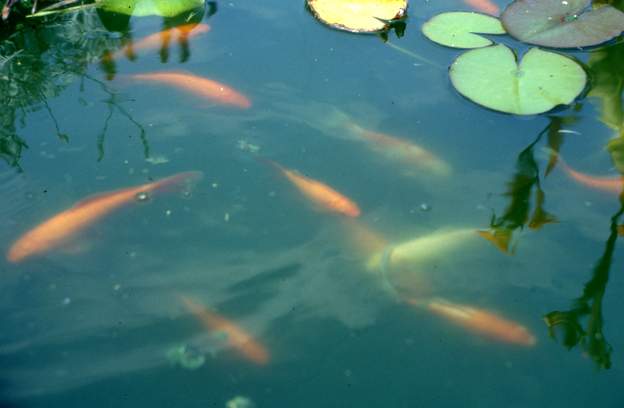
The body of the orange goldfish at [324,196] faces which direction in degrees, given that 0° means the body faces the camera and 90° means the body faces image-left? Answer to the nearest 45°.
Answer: approximately 315°

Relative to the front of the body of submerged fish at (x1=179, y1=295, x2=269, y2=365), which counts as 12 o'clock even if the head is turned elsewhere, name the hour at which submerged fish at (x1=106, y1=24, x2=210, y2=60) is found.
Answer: submerged fish at (x1=106, y1=24, x2=210, y2=60) is roughly at 7 o'clock from submerged fish at (x1=179, y1=295, x2=269, y2=365).

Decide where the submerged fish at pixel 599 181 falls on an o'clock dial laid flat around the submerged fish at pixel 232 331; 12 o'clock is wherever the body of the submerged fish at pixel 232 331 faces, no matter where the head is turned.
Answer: the submerged fish at pixel 599 181 is roughly at 10 o'clock from the submerged fish at pixel 232 331.

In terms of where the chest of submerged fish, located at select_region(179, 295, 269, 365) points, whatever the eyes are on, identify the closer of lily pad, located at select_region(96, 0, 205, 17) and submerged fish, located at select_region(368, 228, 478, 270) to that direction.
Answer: the submerged fish

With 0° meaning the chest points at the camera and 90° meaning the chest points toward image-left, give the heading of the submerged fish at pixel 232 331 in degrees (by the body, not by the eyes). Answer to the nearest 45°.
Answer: approximately 315°

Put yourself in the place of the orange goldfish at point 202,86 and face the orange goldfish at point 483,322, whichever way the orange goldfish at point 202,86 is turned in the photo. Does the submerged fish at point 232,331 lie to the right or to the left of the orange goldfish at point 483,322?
right

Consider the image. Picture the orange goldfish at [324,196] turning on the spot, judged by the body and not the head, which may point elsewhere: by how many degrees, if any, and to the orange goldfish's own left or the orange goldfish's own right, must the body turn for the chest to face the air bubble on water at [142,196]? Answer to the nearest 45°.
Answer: approximately 135° to the orange goldfish's own right

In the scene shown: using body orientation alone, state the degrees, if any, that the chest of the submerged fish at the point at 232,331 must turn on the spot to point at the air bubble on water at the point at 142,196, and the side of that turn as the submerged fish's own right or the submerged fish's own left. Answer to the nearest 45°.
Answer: approximately 180°

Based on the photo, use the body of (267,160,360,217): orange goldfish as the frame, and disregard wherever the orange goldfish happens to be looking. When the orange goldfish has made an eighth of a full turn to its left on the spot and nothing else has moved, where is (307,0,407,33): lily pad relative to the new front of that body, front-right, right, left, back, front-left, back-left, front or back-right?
left

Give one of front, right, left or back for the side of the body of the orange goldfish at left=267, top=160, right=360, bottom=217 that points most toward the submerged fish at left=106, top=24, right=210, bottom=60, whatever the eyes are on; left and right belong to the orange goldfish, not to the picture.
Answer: back

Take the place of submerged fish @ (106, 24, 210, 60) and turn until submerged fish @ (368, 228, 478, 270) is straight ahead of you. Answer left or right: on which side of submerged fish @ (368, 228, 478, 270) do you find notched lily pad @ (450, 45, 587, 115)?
left
